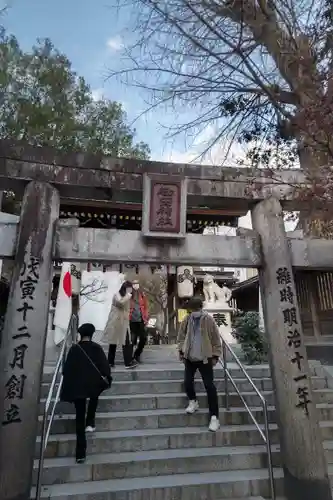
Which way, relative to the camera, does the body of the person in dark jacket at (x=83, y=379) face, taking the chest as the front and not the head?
away from the camera

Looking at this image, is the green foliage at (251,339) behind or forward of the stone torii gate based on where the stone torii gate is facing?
behind

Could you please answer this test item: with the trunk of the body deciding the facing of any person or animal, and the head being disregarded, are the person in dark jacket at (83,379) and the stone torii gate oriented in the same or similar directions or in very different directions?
very different directions

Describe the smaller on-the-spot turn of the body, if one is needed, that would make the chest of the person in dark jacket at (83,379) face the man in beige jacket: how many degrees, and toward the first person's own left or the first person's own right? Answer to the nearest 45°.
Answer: approximately 90° to the first person's own right

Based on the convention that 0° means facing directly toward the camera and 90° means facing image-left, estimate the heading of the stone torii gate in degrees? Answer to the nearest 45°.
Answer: approximately 0°

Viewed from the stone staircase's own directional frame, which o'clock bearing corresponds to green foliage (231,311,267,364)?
The green foliage is roughly at 7 o'clock from the stone staircase.

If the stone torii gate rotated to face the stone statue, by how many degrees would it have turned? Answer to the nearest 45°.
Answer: approximately 180°

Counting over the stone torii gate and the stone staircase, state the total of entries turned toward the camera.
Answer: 2

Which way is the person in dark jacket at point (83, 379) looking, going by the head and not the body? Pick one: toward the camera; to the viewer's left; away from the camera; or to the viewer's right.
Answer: away from the camera

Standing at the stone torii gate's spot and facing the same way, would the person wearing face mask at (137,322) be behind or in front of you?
behind
